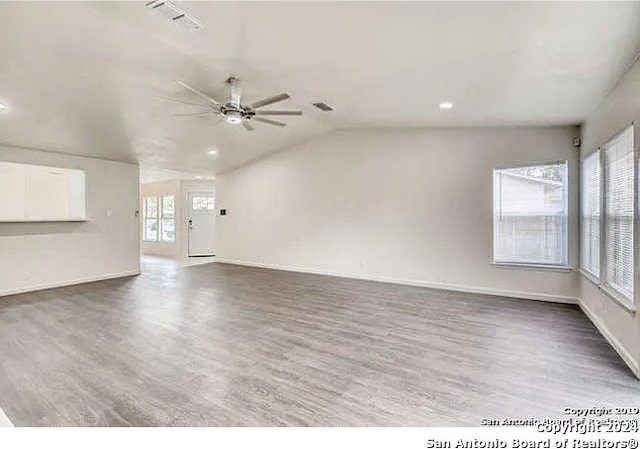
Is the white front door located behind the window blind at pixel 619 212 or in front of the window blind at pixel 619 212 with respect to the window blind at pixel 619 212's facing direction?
in front

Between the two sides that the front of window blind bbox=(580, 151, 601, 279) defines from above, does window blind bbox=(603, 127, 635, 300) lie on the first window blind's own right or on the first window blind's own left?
on the first window blind's own left

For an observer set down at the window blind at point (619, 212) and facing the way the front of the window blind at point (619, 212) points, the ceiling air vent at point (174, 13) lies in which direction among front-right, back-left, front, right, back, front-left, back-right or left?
front-left

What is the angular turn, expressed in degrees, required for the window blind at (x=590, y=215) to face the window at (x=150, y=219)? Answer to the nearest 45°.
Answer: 0° — it already faces it

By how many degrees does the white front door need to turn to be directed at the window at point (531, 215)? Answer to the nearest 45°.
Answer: approximately 45° to its left

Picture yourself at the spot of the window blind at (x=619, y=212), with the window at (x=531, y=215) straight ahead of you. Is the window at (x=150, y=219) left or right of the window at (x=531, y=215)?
left

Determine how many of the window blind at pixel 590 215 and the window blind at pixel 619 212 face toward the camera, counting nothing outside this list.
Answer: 0

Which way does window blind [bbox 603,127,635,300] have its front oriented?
to the viewer's left

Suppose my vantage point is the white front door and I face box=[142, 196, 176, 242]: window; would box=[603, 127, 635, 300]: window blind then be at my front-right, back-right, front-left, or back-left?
back-left

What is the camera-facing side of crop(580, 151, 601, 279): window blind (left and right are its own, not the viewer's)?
left

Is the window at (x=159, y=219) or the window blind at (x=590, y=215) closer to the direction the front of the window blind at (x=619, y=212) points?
the window

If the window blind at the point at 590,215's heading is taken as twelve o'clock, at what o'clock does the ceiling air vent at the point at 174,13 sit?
The ceiling air vent is roughly at 10 o'clock from the window blind.
